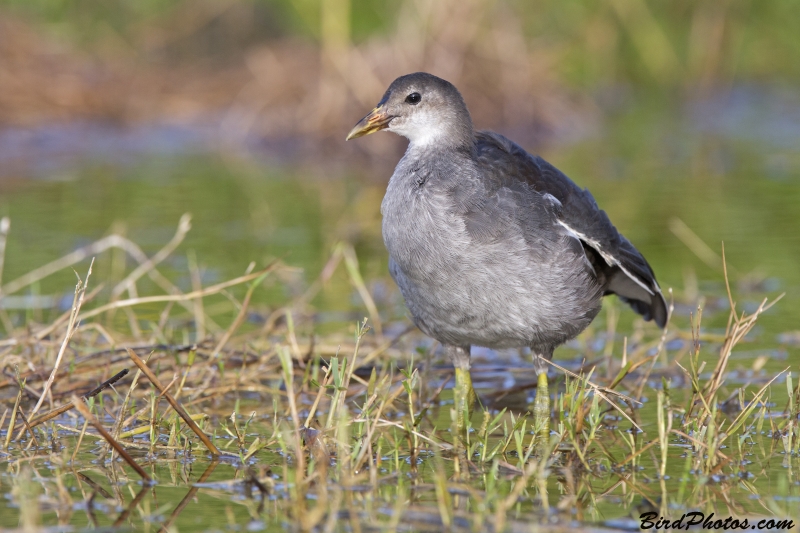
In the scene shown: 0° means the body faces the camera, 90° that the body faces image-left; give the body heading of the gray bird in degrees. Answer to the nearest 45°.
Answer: approximately 45°

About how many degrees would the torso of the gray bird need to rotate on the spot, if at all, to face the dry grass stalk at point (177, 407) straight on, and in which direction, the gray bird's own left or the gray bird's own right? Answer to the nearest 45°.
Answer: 0° — it already faces it
